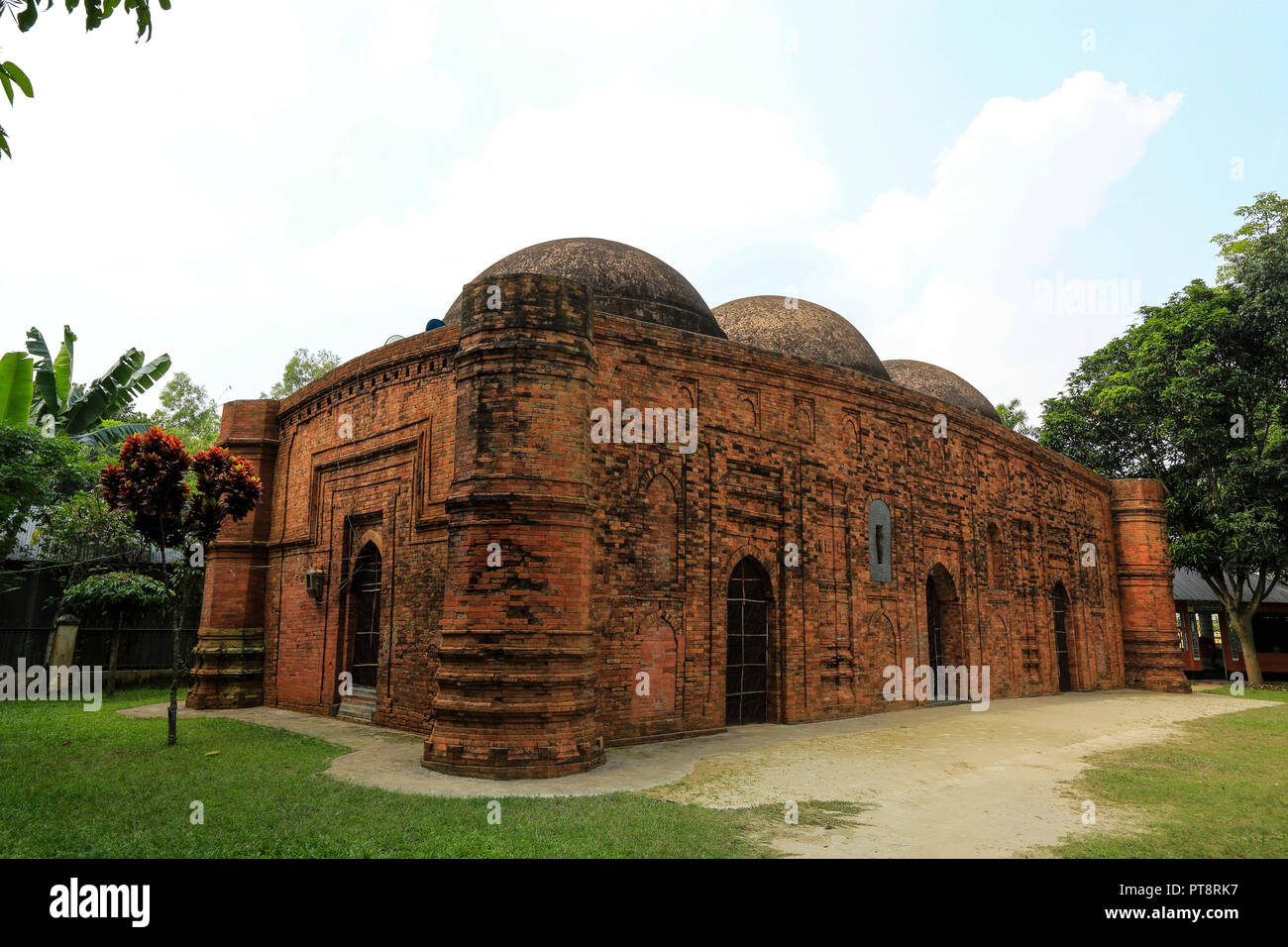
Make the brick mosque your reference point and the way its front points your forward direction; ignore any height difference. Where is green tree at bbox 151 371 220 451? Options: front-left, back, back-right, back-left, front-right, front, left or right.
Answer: back

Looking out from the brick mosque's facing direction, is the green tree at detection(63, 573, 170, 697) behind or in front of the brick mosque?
behind

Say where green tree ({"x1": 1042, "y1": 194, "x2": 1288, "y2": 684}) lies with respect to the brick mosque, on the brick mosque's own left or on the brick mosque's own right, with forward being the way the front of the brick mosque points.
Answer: on the brick mosque's own left

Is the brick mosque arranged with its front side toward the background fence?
no

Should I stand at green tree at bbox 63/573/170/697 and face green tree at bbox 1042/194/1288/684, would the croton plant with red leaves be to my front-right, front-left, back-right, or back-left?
front-right

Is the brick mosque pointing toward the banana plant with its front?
no

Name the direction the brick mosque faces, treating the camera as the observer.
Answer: facing the viewer and to the right of the viewer

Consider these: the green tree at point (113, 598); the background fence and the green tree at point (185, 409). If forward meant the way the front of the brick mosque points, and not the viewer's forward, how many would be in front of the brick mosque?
0
